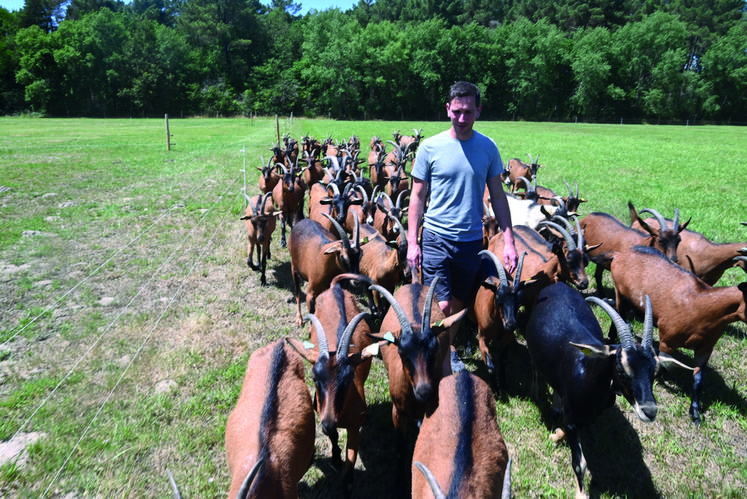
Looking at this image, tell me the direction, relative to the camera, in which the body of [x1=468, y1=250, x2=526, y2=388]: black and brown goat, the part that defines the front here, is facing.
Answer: toward the camera

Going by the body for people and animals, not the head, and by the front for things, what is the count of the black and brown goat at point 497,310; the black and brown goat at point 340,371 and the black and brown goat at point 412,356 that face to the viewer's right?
0

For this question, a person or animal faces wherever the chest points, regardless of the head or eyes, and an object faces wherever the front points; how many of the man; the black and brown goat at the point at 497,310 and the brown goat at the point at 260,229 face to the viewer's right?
0

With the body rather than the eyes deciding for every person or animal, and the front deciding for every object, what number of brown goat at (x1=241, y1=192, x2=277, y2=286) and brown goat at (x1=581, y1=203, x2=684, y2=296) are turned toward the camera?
1

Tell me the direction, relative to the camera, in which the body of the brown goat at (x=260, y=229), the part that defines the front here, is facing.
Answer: toward the camera

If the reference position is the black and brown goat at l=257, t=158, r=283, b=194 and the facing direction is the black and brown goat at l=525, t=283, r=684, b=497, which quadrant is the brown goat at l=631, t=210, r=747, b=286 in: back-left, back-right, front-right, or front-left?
front-left

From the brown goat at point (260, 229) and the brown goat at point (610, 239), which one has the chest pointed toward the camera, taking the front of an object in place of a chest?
the brown goat at point (260, 229)

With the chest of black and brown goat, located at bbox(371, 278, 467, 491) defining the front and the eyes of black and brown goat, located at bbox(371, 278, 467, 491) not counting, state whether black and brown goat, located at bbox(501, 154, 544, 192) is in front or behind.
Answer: behind

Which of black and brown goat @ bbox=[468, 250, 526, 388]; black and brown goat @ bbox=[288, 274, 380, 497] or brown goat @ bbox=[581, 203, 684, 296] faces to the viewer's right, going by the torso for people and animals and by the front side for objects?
the brown goat

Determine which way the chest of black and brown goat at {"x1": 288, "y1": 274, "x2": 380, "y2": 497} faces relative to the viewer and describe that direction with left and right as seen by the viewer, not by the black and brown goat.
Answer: facing the viewer

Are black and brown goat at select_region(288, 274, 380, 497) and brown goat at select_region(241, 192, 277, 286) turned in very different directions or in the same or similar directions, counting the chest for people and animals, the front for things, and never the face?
same or similar directions

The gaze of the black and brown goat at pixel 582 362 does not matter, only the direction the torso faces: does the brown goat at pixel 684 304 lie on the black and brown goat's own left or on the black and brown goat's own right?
on the black and brown goat's own left

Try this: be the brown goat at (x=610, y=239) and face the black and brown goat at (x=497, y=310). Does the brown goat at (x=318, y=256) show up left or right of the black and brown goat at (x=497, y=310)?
right

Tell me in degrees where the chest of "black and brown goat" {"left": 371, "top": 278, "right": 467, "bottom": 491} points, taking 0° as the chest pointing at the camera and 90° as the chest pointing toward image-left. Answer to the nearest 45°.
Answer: approximately 0°

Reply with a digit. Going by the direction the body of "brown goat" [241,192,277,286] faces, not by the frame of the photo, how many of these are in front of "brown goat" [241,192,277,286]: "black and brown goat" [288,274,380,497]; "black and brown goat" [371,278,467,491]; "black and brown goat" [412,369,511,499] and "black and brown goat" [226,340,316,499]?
4
